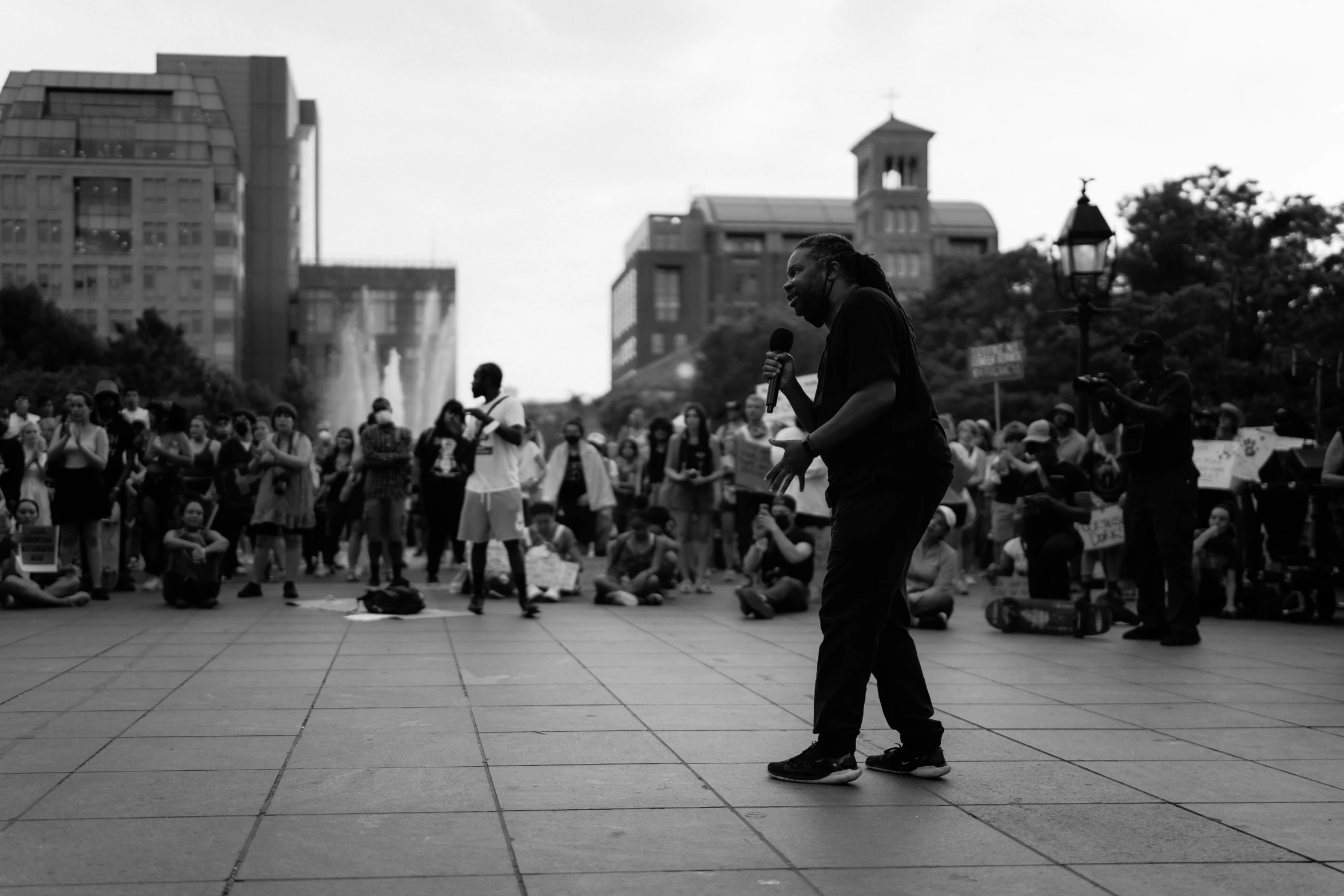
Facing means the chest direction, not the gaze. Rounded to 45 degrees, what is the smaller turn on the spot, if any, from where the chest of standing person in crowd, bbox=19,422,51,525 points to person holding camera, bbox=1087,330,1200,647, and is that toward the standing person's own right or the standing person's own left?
approximately 45° to the standing person's own left

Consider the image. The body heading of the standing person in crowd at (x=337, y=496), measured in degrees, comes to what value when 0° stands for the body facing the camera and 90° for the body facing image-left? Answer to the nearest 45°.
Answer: approximately 0°

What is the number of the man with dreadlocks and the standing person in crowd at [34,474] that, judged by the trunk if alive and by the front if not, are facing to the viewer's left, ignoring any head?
1

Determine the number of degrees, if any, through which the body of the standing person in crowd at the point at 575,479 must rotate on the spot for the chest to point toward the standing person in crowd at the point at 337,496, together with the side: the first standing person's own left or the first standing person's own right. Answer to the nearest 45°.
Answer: approximately 90° to the first standing person's own right

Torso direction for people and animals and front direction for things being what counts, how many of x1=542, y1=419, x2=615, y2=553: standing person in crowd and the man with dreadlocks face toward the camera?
1

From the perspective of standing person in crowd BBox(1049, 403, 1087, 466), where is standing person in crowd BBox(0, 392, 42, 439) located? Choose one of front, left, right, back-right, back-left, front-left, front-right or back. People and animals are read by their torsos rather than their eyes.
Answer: front-right

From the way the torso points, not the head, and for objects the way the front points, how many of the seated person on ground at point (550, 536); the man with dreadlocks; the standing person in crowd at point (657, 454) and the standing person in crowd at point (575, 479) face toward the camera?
3

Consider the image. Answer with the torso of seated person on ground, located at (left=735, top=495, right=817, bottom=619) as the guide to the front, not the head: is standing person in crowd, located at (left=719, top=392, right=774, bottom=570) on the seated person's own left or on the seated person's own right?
on the seated person's own right

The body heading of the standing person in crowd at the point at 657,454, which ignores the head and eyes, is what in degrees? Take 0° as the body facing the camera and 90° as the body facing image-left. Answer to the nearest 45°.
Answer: approximately 0°

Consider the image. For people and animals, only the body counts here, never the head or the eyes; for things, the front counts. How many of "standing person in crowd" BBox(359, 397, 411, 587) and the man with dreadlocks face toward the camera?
1

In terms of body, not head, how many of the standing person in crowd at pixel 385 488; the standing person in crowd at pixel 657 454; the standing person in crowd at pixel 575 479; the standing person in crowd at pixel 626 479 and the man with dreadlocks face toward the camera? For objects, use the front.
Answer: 4

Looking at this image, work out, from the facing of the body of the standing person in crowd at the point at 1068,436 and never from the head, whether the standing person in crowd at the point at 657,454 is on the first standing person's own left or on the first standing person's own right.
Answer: on the first standing person's own right
